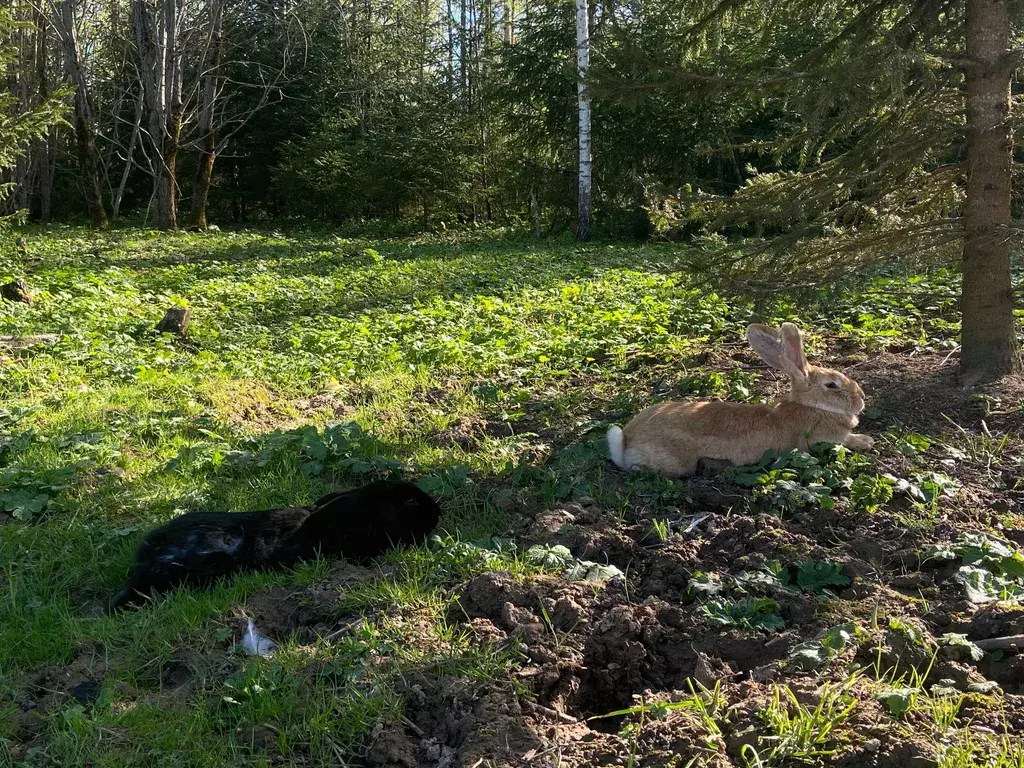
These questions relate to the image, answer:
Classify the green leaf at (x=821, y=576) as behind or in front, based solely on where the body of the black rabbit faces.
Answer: in front

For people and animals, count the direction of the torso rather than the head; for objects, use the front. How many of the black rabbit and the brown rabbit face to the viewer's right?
2

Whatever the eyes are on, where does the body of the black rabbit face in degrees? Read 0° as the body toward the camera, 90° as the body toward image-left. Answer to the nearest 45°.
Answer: approximately 270°

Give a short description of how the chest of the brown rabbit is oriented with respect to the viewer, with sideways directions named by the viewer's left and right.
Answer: facing to the right of the viewer

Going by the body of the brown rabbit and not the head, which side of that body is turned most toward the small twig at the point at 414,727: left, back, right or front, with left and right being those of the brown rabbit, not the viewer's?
right

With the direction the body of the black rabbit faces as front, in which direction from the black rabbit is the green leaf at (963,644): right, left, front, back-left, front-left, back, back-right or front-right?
front-right

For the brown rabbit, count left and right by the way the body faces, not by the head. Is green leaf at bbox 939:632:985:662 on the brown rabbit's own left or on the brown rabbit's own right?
on the brown rabbit's own right

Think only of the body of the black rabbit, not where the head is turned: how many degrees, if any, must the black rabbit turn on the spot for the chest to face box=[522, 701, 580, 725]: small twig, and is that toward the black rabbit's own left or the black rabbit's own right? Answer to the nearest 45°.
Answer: approximately 45° to the black rabbit's own right

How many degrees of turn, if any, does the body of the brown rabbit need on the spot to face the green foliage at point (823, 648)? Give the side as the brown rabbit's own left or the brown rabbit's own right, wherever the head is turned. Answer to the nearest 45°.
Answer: approximately 90° to the brown rabbit's own right

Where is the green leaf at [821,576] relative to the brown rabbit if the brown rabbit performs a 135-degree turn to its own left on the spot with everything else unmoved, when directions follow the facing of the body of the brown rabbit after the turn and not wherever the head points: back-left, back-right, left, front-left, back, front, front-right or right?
back-left

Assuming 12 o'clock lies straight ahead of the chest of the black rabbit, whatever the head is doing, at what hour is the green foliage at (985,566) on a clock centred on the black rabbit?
The green foliage is roughly at 1 o'clock from the black rabbit.

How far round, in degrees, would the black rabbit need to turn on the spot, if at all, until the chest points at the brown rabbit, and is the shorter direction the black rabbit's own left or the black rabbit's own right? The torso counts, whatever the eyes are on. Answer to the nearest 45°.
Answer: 0° — it already faces it
